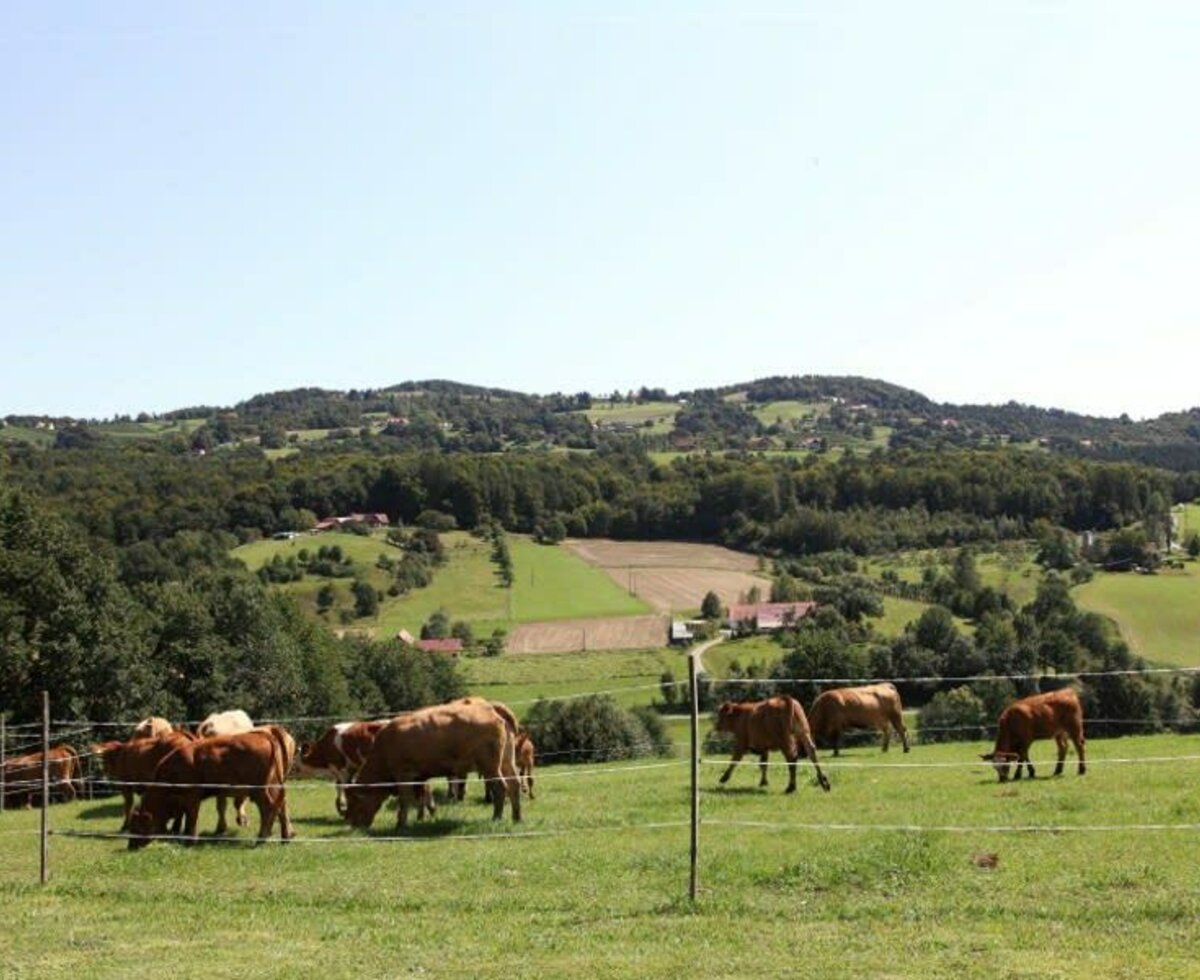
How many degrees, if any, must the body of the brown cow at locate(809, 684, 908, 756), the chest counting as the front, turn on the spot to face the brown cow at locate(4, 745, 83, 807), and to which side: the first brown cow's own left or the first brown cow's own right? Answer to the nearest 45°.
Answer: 0° — it already faces it

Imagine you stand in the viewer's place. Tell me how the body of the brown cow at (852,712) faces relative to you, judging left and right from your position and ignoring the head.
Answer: facing to the left of the viewer

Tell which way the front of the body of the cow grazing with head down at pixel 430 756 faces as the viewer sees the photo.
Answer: to the viewer's left

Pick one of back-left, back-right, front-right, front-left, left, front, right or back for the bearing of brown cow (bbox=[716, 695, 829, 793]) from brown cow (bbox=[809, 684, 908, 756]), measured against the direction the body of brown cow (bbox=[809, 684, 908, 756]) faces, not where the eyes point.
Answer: left

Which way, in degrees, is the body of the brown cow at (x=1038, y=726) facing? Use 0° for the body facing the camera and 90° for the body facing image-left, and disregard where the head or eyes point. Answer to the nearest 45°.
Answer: approximately 45°

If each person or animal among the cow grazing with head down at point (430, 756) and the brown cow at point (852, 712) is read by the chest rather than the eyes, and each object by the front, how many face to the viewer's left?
2

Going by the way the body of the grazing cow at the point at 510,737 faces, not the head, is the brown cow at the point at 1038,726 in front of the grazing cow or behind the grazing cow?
behind

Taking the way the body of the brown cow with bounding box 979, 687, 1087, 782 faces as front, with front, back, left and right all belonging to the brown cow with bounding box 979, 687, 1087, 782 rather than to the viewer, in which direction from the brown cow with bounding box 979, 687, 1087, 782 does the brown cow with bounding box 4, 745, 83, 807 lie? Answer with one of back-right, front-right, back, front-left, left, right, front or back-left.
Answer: front-right

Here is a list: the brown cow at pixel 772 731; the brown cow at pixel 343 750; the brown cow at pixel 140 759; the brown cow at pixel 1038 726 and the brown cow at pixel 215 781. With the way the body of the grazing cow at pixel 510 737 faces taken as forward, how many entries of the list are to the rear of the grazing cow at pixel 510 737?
2
